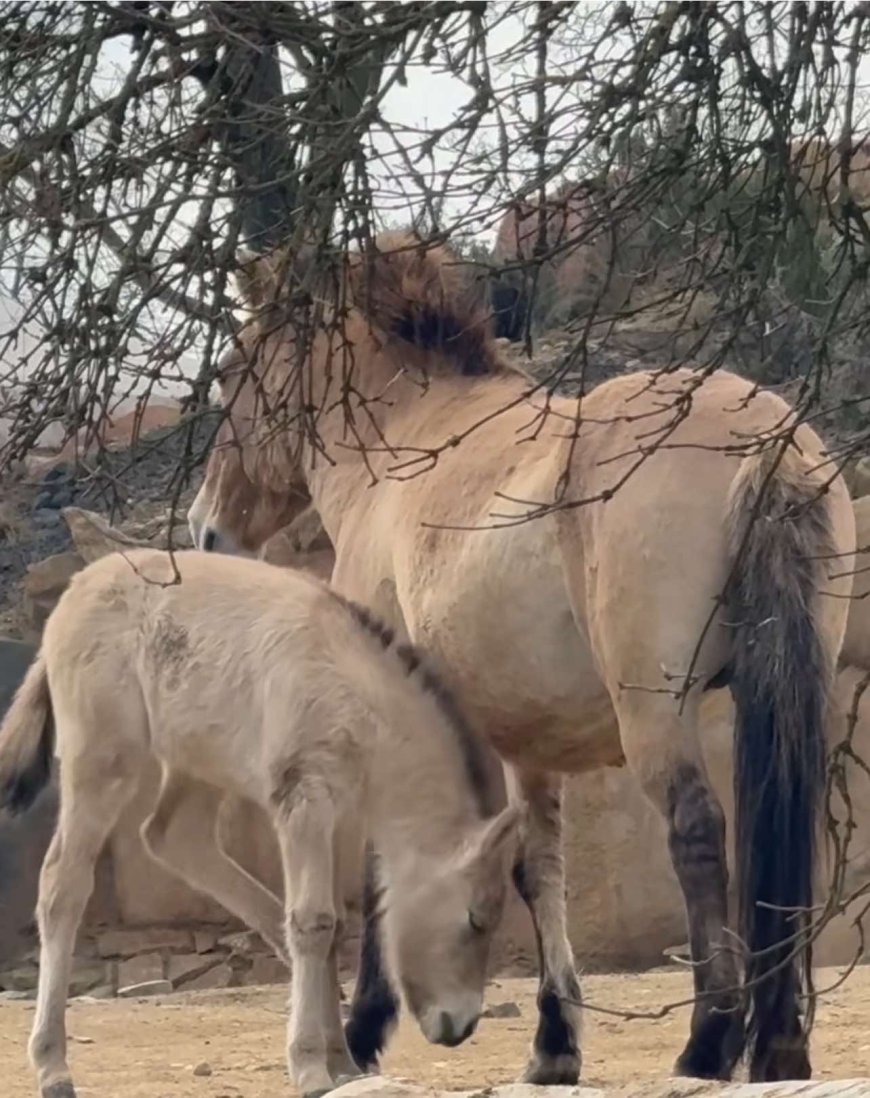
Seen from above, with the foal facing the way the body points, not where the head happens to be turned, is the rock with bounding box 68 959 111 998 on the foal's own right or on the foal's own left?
on the foal's own left

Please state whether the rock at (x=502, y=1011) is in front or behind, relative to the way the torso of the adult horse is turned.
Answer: in front

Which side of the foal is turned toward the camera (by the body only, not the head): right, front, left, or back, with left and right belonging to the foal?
right

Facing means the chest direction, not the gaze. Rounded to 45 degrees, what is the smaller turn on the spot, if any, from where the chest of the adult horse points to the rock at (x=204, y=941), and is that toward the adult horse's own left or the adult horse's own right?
0° — it already faces it

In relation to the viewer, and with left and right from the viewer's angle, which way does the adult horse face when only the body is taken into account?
facing away from the viewer and to the left of the viewer

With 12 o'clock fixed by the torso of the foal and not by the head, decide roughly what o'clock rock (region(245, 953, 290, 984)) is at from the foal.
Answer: The rock is roughly at 9 o'clock from the foal.

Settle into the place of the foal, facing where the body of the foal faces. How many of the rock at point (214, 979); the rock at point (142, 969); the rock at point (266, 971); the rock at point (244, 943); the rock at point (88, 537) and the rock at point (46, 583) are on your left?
6

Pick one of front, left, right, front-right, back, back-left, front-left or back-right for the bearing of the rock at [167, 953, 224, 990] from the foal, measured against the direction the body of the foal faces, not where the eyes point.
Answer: left

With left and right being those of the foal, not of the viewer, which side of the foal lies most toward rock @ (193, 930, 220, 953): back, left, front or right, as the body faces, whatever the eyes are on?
left

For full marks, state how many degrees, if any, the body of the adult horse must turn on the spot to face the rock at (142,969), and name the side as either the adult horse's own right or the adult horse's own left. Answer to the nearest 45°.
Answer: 0° — it already faces it

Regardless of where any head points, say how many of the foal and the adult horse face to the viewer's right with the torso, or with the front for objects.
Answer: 1

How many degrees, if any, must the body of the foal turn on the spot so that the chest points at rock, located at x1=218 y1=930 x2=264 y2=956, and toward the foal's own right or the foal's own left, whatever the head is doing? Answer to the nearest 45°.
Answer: approximately 90° to the foal's own left

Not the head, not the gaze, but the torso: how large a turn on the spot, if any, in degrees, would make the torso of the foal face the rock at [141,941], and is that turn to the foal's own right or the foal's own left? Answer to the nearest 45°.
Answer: approximately 90° to the foal's own left

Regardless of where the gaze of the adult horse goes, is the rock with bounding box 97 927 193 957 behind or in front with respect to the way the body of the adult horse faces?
in front
